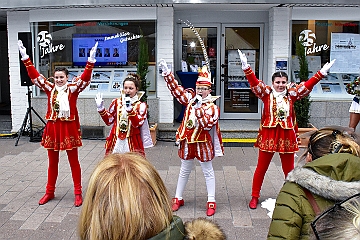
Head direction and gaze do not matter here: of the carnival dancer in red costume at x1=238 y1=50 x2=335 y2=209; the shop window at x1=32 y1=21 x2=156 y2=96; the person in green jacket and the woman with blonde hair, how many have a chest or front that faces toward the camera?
2

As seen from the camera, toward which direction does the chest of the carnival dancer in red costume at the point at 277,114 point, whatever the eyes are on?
toward the camera

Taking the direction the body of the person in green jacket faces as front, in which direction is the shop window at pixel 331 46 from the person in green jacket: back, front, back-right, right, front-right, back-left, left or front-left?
front-right

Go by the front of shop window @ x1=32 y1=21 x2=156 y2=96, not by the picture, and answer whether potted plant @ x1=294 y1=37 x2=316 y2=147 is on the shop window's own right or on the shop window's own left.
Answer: on the shop window's own left

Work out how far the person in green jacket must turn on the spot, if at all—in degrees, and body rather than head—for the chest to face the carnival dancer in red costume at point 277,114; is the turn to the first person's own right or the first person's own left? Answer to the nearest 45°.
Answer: approximately 45° to the first person's own right

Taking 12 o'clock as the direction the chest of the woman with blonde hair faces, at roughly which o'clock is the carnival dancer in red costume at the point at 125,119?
The carnival dancer in red costume is roughly at 12 o'clock from the woman with blonde hair.

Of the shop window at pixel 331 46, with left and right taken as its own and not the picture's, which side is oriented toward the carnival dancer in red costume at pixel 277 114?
front

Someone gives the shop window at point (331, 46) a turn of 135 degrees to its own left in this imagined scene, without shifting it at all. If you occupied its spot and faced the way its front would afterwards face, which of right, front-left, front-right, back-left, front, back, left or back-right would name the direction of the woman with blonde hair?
back-right

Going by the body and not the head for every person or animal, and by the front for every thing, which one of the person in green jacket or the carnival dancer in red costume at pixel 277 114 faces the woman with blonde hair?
the carnival dancer in red costume

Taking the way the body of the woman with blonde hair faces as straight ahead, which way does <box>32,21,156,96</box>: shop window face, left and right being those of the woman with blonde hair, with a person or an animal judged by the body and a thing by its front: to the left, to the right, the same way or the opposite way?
the opposite way

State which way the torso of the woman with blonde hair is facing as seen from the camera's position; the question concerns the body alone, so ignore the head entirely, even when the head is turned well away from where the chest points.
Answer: away from the camera

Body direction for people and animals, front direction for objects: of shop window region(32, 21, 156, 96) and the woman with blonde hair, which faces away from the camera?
the woman with blonde hair

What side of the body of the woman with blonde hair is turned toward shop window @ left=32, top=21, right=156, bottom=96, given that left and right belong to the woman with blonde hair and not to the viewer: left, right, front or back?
front

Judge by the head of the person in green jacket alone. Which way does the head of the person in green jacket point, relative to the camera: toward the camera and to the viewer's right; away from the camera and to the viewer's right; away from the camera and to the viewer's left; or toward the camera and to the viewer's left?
away from the camera and to the viewer's left

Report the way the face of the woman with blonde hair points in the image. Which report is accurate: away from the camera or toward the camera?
away from the camera

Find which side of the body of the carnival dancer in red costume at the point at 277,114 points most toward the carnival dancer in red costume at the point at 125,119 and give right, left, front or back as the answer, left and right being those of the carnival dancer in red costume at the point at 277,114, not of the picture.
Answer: right

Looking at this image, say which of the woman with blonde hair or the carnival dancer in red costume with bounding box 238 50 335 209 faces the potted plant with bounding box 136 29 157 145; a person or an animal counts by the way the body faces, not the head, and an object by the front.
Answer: the woman with blonde hair

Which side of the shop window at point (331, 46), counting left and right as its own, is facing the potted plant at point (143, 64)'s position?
right

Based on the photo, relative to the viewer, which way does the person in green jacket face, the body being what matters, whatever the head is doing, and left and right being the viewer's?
facing away from the viewer and to the left of the viewer

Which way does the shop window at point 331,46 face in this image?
toward the camera

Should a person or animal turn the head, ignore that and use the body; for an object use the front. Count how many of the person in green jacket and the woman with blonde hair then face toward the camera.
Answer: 0
